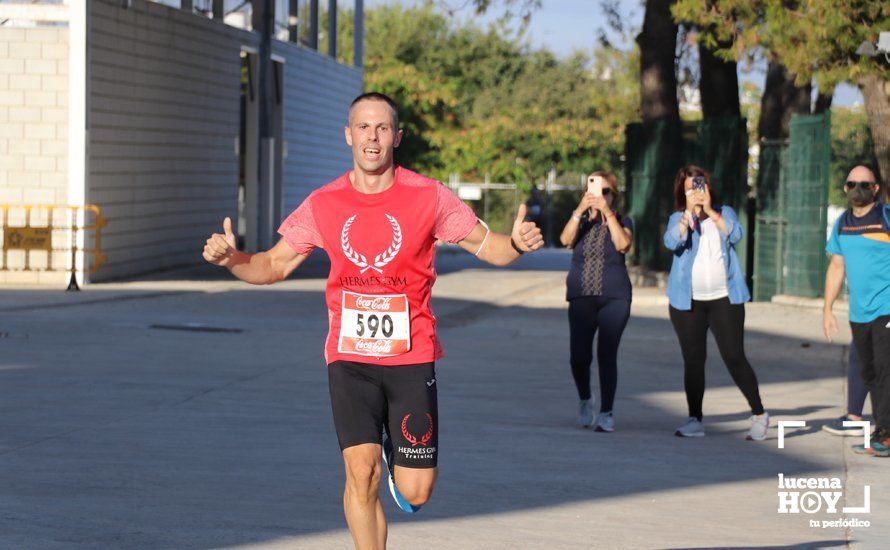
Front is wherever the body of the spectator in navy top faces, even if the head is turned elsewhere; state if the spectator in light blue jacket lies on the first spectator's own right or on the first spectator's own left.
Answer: on the first spectator's own left

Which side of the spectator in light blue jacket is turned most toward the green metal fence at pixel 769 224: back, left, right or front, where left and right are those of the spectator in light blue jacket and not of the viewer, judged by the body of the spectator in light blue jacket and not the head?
back

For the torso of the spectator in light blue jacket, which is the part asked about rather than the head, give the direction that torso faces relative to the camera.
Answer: toward the camera

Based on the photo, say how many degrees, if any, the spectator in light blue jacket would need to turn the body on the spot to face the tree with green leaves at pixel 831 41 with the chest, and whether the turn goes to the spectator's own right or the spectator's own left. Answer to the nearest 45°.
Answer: approximately 180°

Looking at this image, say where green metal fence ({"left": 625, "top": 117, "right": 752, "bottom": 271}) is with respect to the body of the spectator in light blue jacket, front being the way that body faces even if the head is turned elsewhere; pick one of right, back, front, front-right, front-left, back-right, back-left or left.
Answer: back

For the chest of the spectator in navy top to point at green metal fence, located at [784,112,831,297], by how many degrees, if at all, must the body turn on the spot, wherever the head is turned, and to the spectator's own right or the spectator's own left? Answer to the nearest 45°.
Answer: approximately 180°

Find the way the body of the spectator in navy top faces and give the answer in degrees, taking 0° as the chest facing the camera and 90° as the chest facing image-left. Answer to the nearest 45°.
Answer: approximately 0°

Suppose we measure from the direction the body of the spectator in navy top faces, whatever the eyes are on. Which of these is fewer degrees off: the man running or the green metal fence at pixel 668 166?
the man running
